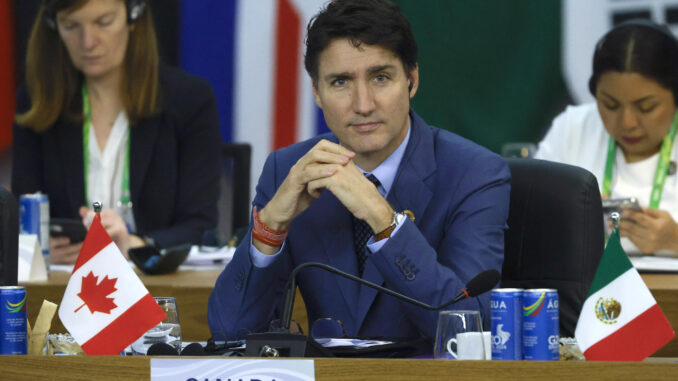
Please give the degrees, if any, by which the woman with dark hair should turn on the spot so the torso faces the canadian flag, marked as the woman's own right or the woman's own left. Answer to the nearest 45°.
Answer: approximately 45° to the woman's own right

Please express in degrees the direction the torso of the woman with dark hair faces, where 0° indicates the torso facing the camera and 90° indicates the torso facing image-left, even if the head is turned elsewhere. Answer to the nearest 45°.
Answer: approximately 0°

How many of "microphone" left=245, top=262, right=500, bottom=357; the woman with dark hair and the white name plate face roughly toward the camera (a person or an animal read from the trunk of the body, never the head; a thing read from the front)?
2
